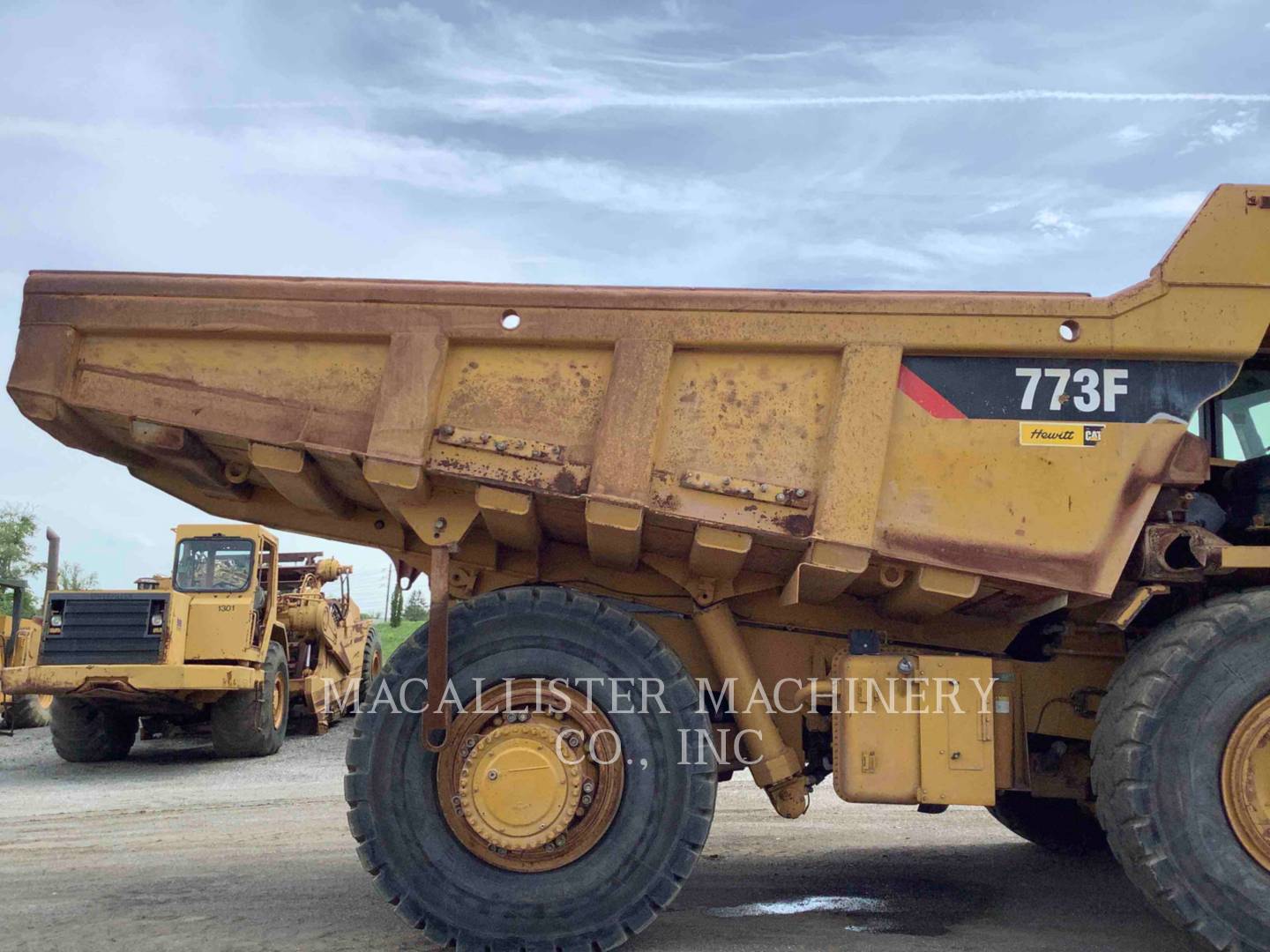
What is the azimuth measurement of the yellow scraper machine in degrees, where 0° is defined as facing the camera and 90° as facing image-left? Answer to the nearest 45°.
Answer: approximately 45°

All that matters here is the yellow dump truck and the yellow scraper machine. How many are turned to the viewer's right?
1

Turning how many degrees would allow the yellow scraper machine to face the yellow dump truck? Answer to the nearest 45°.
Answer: approximately 45° to its left

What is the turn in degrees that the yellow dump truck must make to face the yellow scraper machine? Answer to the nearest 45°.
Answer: approximately 135° to its left

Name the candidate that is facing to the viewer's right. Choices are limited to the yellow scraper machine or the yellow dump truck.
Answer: the yellow dump truck

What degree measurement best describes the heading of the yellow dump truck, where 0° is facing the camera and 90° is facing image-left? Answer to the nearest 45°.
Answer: approximately 270°
